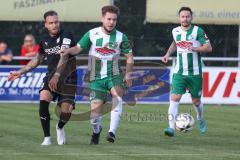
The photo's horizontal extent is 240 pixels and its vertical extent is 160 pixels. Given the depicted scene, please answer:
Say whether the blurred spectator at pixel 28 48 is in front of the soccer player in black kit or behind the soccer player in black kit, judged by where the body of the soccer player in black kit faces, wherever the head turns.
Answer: behind

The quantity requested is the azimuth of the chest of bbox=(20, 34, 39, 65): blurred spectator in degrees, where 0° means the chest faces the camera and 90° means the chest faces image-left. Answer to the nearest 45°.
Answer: approximately 0°

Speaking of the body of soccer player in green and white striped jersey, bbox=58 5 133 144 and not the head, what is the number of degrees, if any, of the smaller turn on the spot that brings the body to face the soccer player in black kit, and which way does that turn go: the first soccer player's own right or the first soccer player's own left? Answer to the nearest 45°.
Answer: approximately 90° to the first soccer player's own right

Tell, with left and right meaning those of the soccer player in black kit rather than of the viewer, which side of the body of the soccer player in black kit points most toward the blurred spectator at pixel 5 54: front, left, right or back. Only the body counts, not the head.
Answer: back

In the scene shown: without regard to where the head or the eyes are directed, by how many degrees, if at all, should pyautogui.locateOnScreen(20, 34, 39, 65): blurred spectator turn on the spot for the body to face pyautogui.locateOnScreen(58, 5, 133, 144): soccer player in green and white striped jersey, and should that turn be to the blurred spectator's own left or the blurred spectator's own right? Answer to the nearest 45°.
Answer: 0° — they already face them

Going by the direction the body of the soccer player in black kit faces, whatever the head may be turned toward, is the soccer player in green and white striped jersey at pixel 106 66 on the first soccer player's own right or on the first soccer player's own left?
on the first soccer player's own left
